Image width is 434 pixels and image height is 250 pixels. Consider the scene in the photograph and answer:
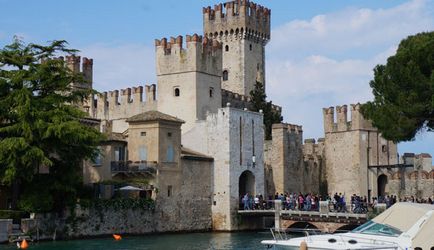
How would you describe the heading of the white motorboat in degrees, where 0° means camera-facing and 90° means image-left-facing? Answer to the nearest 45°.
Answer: approximately 90°

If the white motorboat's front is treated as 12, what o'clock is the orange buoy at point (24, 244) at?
The orange buoy is roughly at 1 o'clock from the white motorboat.

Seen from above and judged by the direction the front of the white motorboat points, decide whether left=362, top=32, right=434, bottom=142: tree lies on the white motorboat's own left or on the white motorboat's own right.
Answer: on the white motorboat's own right

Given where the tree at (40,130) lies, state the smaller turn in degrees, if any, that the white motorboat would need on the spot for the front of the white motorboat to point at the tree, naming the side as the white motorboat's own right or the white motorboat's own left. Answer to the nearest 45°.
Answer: approximately 45° to the white motorboat's own right

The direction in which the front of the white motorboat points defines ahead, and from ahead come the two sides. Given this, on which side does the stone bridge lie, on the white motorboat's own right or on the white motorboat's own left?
on the white motorboat's own right

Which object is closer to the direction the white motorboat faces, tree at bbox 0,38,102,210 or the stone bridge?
the tree
